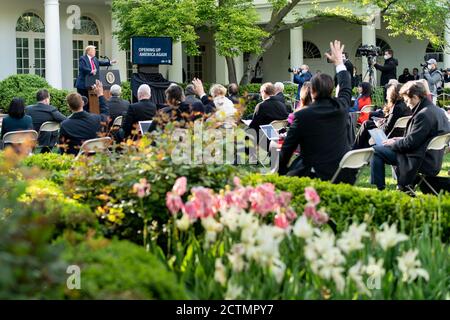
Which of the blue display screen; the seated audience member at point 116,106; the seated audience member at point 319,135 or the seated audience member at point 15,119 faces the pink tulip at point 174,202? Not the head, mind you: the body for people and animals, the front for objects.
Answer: the blue display screen

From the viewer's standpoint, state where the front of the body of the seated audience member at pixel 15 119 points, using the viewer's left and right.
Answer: facing away from the viewer

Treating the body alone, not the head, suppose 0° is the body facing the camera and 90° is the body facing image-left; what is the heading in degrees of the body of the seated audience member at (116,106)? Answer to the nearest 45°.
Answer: approximately 180°

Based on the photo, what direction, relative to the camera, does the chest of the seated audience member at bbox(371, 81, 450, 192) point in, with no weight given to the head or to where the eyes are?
to the viewer's left

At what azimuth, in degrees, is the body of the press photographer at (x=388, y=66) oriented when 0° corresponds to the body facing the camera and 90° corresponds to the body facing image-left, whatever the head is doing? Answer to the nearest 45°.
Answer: approximately 90°

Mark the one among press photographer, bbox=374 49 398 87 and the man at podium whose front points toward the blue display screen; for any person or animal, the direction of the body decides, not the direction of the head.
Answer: the press photographer

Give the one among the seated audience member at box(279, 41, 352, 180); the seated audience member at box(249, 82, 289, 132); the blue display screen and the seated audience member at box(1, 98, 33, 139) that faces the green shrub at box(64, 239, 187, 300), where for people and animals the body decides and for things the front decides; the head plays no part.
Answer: the blue display screen

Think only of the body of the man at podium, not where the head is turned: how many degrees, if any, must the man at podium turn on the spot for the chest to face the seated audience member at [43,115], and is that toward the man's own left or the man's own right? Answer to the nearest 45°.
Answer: approximately 45° to the man's own right

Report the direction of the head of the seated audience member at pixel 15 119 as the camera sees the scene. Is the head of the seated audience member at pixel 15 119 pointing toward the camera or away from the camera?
away from the camera

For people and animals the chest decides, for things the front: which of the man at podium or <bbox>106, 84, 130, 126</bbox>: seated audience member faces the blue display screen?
the seated audience member

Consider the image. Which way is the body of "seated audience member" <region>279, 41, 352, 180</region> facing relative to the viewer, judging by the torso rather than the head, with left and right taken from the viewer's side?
facing away from the viewer and to the left of the viewer

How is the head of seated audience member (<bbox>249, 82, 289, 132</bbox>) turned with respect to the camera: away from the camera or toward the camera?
away from the camera

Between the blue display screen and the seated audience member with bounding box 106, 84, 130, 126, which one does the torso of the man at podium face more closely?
the seated audience member

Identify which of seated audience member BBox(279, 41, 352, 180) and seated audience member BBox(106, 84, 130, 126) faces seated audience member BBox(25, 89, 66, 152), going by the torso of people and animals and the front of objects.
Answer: seated audience member BBox(279, 41, 352, 180)
